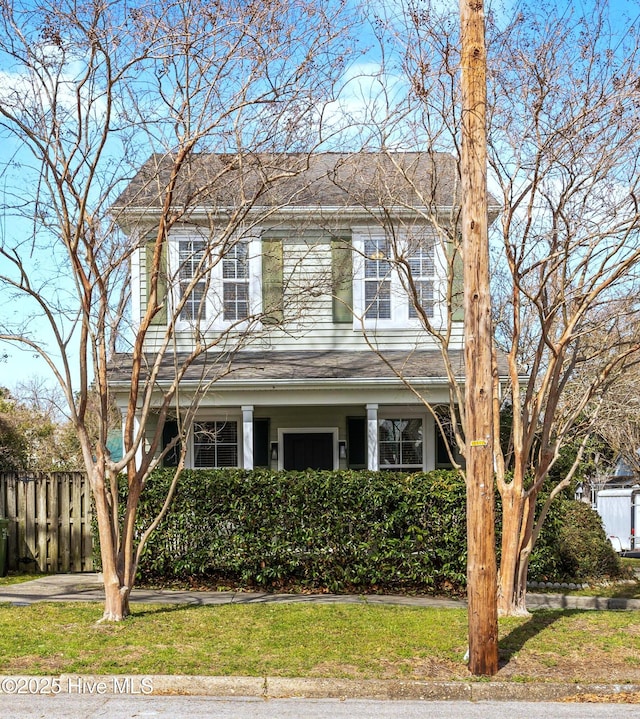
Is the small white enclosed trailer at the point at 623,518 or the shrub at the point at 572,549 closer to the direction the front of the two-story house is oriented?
the shrub

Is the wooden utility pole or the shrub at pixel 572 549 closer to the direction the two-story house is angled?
the wooden utility pole

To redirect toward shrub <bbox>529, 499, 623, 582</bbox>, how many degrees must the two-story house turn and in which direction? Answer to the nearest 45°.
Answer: approximately 45° to its left

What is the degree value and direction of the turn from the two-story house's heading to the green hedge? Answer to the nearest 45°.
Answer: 0° — it already faces it

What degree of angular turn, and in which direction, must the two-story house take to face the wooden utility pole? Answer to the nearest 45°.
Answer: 0° — it already faces it

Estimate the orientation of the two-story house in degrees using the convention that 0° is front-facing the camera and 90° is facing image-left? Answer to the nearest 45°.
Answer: approximately 0°

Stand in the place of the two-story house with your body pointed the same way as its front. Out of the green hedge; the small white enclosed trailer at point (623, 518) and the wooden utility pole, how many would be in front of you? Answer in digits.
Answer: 2

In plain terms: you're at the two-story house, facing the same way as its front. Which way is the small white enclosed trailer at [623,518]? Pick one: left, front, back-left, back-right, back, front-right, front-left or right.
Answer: back-left
